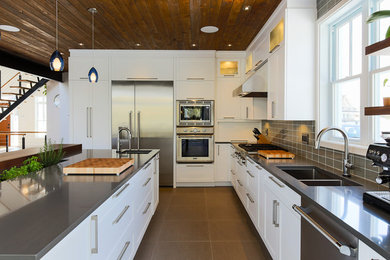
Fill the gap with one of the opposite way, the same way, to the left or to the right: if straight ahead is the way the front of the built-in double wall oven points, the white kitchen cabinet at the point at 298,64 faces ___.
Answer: to the right

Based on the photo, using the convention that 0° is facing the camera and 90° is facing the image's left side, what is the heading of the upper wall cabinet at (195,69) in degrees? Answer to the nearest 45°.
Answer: approximately 0°

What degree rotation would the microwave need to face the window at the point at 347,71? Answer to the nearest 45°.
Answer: approximately 45° to its left

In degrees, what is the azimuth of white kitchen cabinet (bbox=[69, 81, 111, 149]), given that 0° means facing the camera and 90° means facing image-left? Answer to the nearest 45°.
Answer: approximately 0°

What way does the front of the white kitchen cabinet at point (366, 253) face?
to the viewer's left

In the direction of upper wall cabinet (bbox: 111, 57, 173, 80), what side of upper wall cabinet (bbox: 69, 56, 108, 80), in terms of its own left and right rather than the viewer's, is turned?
left

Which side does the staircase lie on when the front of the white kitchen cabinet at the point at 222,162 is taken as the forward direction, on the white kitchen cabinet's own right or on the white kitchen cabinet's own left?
on the white kitchen cabinet's own right

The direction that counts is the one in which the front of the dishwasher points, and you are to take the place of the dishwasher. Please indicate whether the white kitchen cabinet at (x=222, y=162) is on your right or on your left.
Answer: on your right

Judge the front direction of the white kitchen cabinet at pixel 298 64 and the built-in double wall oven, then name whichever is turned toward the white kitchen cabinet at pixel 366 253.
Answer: the built-in double wall oven

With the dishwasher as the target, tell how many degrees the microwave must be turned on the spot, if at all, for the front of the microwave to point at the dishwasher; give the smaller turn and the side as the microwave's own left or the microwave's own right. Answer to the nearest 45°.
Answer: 0° — it already faces it
